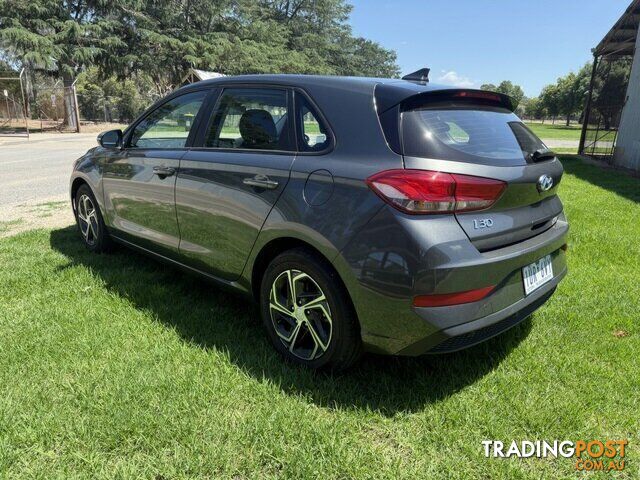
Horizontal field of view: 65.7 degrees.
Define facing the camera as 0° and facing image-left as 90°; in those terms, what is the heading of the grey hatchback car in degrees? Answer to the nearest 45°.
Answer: approximately 135°

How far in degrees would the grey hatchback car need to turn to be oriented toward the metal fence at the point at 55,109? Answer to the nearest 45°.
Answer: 0° — it already faces it

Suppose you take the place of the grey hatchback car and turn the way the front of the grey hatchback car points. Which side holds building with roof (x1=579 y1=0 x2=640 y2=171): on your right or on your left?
on your right

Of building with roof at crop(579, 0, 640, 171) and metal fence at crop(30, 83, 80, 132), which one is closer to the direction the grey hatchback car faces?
the metal fence

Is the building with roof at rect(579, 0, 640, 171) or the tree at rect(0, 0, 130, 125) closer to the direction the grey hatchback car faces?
the tree

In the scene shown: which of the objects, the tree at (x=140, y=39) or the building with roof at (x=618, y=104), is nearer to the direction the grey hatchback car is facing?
the tree

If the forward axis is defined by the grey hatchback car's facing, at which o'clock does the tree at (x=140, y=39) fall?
The tree is roughly at 1 o'clock from the grey hatchback car.
